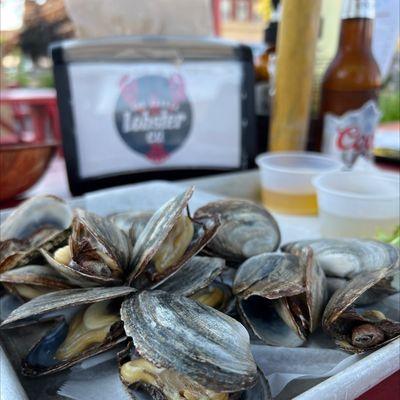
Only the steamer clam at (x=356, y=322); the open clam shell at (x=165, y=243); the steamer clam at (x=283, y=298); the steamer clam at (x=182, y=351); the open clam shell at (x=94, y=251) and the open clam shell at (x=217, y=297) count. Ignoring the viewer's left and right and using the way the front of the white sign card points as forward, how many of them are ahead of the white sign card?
6

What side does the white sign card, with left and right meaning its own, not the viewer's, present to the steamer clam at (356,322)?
front

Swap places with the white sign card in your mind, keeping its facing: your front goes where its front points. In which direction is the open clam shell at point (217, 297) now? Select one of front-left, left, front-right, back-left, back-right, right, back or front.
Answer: front

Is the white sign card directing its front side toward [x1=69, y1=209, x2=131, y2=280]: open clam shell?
yes

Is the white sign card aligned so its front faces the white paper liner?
yes

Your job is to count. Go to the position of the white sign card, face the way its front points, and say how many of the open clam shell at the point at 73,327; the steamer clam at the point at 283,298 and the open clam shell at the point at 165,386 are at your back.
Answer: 0

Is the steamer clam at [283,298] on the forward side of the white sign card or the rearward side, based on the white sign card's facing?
on the forward side

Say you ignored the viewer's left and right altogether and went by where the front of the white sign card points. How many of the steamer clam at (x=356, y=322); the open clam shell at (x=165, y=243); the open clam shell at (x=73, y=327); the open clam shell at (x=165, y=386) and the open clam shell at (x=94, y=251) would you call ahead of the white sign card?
5

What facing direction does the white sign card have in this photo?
toward the camera

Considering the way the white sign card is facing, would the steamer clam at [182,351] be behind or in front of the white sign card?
in front

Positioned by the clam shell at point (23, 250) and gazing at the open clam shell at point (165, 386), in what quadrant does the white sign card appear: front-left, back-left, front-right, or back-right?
back-left
